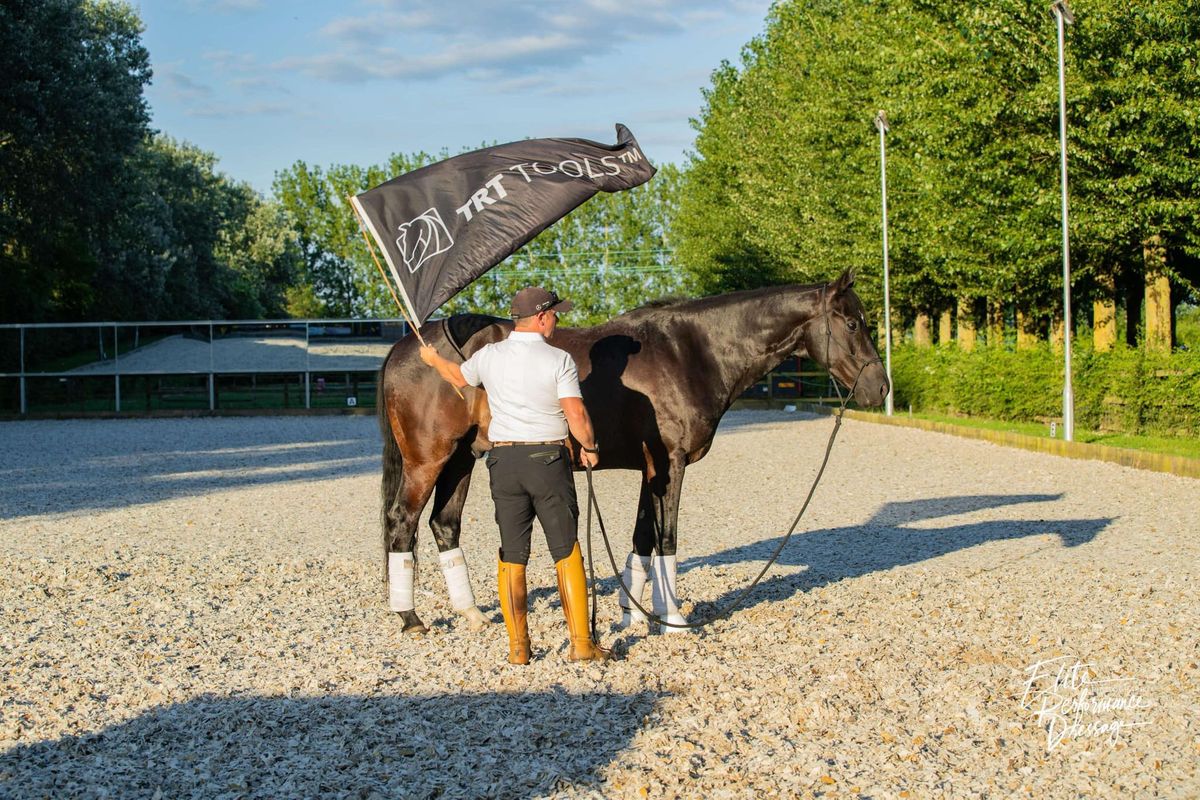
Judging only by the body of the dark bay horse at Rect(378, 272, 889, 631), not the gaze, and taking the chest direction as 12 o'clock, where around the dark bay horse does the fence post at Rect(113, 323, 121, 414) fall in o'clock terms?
The fence post is roughly at 8 o'clock from the dark bay horse.

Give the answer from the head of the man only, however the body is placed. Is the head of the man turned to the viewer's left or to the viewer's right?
to the viewer's right

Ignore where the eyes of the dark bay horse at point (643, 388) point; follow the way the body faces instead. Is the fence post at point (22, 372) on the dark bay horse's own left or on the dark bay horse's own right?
on the dark bay horse's own left

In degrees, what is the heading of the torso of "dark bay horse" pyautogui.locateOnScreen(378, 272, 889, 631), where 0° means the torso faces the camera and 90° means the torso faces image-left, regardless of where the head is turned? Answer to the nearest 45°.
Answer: approximately 270°

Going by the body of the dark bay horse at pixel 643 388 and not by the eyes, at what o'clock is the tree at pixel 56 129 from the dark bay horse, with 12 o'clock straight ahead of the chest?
The tree is roughly at 8 o'clock from the dark bay horse.

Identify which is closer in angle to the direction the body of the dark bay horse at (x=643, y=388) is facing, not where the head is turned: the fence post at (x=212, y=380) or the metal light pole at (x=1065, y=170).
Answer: the metal light pole
